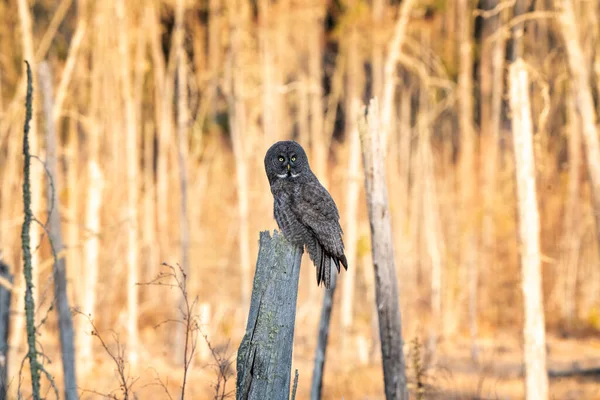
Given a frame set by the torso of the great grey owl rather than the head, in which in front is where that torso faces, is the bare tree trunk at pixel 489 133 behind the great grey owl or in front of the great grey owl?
behind

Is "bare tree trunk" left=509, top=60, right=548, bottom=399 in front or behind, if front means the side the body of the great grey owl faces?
behind

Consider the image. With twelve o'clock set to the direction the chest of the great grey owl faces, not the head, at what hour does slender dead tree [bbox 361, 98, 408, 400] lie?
The slender dead tree is roughly at 5 o'clock from the great grey owl.

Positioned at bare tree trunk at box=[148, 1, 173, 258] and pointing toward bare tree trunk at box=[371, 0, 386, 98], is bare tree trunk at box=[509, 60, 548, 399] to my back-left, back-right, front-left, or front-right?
front-right

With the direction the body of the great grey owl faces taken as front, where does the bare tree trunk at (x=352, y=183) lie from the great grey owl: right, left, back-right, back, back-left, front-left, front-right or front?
back-right
